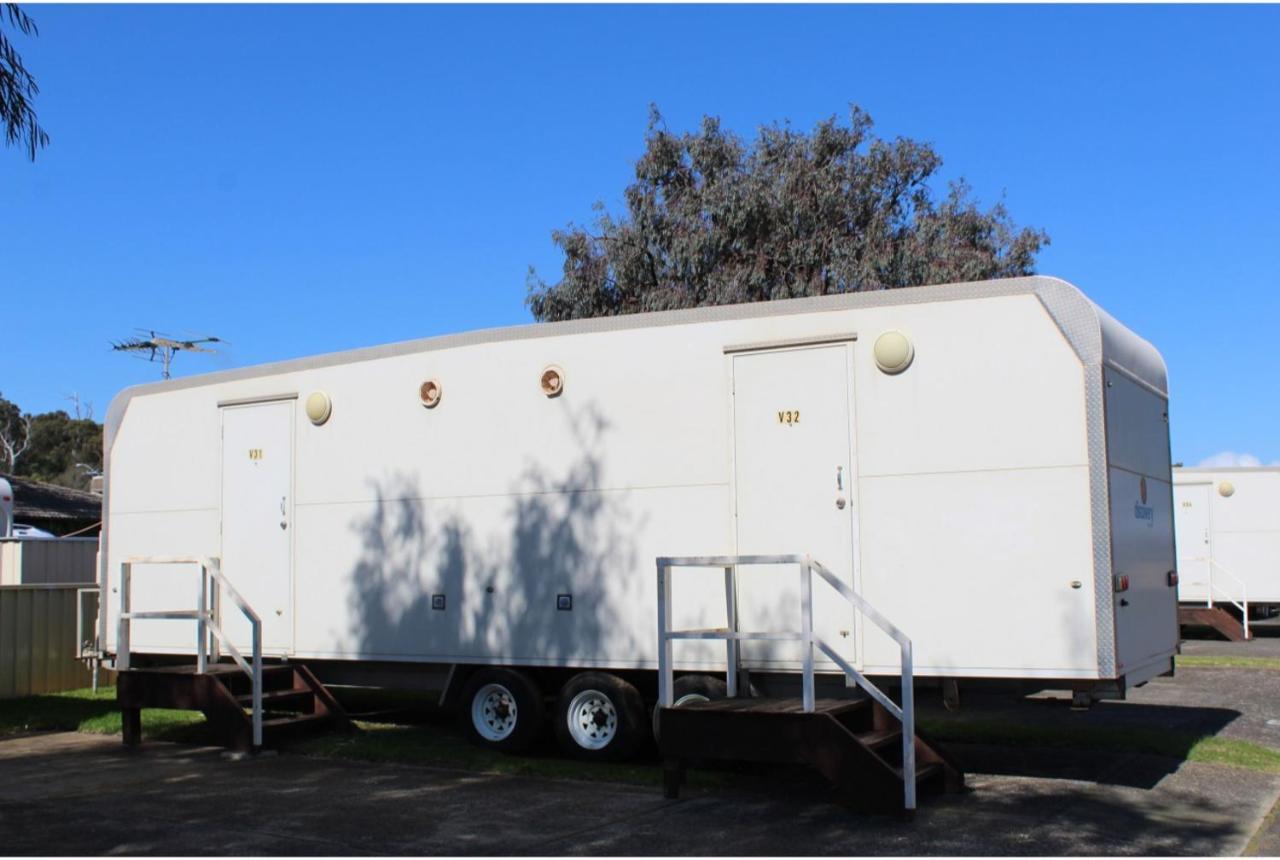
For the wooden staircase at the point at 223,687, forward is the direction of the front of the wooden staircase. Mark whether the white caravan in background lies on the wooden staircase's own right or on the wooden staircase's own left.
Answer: on the wooden staircase's own left

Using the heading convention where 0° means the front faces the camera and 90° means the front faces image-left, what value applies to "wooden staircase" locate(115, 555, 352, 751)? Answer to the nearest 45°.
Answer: approximately 315°

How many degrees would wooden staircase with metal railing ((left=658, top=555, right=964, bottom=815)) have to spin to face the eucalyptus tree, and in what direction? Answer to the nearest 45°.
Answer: approximately 135° to its left

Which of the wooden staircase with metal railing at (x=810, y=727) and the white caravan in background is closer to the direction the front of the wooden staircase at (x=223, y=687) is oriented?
the wooden staircase with metal railing

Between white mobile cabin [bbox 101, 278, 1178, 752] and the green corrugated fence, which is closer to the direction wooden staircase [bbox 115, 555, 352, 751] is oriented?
the white mobile cabin

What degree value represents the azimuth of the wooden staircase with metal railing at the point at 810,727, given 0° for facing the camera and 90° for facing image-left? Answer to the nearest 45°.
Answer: approximately 315°

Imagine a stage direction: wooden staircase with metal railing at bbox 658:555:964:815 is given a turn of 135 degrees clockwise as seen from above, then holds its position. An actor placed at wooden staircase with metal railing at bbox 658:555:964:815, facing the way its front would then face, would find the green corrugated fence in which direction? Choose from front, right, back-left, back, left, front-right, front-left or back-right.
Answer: front-right

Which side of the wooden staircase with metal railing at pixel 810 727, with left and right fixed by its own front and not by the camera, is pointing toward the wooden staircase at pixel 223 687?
back
